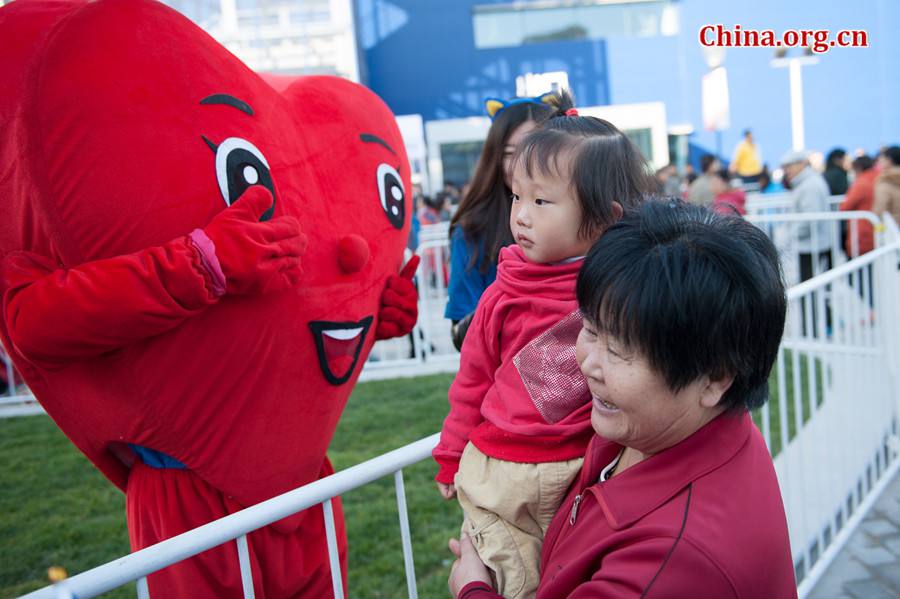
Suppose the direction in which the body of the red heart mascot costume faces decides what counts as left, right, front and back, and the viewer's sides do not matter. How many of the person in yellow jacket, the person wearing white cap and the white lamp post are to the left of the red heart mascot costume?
3

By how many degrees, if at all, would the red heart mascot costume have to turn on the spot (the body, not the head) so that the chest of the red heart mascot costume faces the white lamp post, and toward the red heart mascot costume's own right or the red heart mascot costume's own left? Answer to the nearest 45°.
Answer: approximately 90° to the red heart mascot costume's own left

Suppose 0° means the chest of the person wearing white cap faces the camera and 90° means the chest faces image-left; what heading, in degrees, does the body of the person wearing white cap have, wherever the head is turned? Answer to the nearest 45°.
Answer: approximately 90°

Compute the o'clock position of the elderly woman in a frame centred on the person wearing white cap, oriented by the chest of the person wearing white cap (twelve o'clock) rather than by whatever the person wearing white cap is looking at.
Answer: The elderly woman is roughly at 9 o'clock from the person wearing white cap.

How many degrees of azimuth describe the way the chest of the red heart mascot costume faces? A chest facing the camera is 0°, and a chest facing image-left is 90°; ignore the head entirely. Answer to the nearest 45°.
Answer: approximately 315°

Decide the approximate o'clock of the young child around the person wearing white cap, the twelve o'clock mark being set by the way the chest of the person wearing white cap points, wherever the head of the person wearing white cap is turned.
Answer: The young child is roughly at 9 o'clock from the person wearing white cap.

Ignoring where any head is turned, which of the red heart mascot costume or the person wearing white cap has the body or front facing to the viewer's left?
the person wearing white cap

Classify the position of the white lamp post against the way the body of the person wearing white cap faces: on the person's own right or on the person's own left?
on the person's own right

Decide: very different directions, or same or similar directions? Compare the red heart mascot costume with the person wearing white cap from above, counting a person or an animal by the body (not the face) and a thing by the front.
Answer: very different directions
